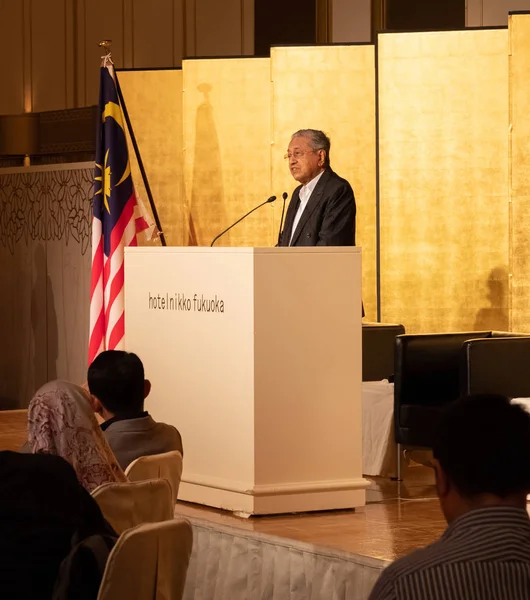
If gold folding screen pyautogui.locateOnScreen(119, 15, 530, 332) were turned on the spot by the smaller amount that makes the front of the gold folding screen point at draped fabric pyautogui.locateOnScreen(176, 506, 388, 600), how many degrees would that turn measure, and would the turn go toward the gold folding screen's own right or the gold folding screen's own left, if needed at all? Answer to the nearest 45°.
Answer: approximately 45° to the gold folding screen's own left

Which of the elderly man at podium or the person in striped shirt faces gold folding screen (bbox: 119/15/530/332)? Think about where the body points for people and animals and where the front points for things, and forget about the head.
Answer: the person in striped shirt

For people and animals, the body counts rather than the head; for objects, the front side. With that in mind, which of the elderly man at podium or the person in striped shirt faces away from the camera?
the person in striped shirt

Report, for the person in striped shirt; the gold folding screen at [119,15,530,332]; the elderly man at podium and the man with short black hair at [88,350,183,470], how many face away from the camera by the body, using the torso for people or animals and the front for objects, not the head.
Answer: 2

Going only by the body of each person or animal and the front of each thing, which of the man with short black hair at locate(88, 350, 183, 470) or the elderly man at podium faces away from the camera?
the man with short black hair

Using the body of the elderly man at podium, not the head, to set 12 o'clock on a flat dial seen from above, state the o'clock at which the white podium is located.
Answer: The white podium is roughly at 11 o'clock from the elderly man at podium.

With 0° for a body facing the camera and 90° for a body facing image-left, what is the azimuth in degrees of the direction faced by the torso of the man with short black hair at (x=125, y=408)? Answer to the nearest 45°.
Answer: approximately 180°

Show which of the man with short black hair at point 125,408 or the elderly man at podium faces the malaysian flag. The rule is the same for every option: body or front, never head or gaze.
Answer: the man with short black hair

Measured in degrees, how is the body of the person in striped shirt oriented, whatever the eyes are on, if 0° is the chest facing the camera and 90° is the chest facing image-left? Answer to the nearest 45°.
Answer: approximately 180°

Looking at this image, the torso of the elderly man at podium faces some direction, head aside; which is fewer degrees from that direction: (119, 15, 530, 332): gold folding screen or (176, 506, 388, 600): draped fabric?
the draped fabric
